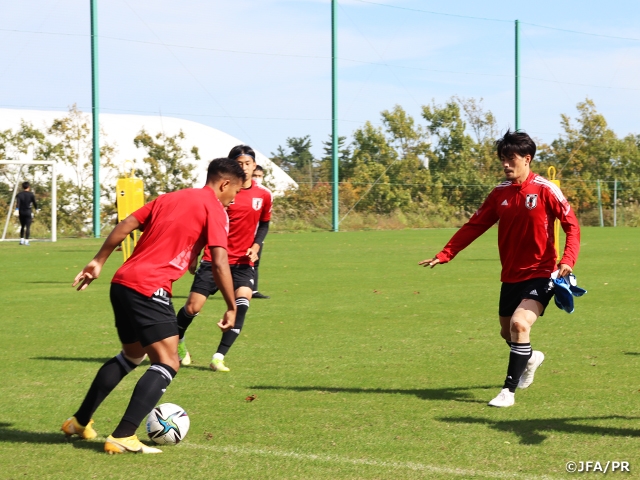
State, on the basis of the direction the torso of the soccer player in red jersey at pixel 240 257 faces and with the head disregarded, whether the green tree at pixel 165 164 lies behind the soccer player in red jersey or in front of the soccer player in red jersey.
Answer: behind

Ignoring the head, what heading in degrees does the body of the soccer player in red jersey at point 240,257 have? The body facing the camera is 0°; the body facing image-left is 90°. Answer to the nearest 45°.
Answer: approximately 0°

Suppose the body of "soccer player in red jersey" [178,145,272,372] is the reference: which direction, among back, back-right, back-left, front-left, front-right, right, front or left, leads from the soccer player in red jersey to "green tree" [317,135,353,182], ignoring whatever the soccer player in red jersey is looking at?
back

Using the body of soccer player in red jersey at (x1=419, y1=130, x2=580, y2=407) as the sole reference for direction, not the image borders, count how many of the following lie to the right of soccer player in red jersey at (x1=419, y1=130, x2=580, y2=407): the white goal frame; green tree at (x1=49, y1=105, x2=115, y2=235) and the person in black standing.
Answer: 3

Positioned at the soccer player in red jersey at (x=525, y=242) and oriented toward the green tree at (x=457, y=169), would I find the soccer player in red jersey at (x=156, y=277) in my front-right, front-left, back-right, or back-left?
back-left

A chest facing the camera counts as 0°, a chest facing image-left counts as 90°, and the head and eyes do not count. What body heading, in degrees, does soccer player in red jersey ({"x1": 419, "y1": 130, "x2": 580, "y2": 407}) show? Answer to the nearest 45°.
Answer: approximately 45°

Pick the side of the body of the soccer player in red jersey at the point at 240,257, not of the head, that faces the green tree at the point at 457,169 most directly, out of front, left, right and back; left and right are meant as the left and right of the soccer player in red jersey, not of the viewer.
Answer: back

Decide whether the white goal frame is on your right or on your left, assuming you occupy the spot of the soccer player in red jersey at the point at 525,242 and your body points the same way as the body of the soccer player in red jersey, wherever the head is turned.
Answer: on your right

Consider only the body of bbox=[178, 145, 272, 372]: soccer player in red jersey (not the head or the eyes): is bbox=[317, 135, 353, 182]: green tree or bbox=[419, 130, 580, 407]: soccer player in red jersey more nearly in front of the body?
the soccer player in red jersey

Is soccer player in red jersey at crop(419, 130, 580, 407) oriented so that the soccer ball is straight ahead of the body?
yes
